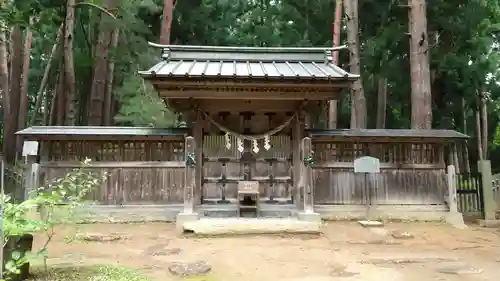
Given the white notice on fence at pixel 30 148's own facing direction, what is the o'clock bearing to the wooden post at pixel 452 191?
The wooden post is roughly at 10 o'clock from the white notice on fence.

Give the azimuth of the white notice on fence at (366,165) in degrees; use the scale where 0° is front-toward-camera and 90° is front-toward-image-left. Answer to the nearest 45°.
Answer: approximately 0°

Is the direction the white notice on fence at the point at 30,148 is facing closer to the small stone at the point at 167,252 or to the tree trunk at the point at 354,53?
the small stone

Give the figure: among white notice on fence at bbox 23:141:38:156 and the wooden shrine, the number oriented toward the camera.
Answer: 2

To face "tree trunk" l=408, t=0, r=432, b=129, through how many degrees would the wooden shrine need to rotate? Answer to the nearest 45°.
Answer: approximately 90° to its left

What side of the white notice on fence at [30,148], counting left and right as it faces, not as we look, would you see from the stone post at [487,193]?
left

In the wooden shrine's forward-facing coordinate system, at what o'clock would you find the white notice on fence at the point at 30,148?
The white notice on fence is roughly at 3 o'clock from the wooden shrine.

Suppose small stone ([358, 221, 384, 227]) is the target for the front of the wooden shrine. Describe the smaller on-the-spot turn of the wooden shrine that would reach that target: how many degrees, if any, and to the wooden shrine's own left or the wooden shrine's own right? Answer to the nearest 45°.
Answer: approximately 90° to the wooden shrine's own left

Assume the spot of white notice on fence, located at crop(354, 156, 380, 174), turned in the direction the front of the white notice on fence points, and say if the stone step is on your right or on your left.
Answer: on your right

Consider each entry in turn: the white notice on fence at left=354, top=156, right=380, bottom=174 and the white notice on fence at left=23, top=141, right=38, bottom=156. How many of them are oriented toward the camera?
2
